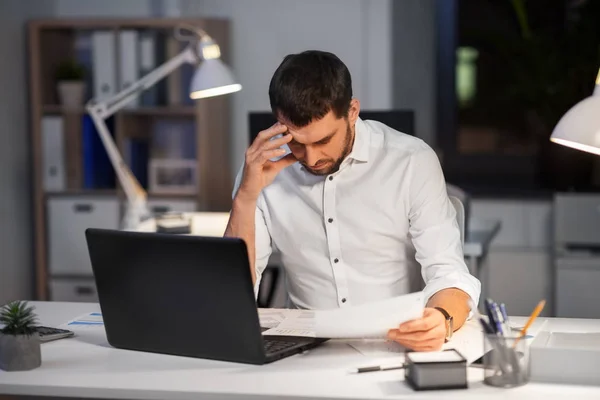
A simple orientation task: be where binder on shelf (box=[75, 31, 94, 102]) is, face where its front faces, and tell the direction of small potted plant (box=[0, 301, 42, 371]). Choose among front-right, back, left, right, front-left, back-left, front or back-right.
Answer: front

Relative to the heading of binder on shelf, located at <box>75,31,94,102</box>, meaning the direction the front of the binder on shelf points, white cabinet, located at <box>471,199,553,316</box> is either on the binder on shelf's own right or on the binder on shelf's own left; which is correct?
on the binder on shelf's own left

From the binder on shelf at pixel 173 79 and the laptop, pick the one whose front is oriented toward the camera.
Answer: the binder on shelf

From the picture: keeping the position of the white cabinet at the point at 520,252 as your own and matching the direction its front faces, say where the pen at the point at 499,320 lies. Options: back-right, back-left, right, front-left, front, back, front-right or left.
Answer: front

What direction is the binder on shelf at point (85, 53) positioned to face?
toward the camera

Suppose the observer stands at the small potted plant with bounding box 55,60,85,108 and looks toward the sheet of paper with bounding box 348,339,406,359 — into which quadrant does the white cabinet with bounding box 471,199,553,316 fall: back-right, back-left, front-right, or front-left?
front-left

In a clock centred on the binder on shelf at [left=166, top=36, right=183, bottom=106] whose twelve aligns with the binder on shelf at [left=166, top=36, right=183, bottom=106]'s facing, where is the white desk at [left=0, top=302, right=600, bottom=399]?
The white desk is roughly at 12 o'clock from the binder on shelf.

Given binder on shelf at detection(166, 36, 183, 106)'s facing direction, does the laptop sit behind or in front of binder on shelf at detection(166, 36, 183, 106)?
in front

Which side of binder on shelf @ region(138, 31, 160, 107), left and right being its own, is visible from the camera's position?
front

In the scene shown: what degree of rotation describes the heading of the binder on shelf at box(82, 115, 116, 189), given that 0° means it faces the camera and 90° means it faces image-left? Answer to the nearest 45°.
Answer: approximately 0°

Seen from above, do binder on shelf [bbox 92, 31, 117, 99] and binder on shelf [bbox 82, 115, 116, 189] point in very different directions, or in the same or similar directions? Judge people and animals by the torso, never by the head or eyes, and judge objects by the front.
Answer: same or similar directions

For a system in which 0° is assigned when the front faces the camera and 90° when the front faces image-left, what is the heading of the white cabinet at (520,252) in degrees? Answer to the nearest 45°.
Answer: approximately 0°

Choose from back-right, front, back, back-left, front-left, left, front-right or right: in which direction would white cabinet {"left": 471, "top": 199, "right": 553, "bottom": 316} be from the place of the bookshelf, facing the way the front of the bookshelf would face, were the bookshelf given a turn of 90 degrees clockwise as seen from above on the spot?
back

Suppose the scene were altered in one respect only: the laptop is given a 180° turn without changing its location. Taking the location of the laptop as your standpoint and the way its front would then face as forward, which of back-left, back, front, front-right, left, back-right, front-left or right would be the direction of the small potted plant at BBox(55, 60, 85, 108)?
back-right

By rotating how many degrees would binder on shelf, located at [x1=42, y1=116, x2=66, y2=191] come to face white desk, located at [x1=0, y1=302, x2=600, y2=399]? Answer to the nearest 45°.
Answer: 0° — it already faces it

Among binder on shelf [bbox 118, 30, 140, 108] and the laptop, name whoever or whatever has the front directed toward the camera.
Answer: the binder on shelf

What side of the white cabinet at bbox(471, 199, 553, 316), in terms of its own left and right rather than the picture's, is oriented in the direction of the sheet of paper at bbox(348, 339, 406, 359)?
front

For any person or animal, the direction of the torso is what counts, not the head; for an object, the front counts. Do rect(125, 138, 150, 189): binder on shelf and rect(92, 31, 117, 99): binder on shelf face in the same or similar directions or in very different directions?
same or similar directions
